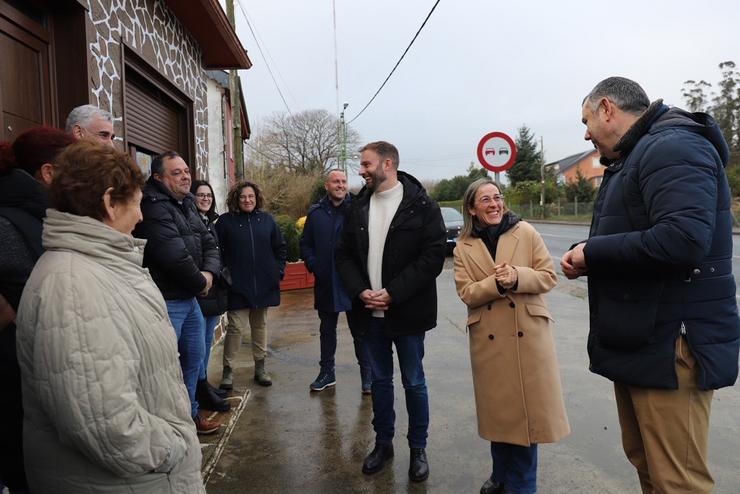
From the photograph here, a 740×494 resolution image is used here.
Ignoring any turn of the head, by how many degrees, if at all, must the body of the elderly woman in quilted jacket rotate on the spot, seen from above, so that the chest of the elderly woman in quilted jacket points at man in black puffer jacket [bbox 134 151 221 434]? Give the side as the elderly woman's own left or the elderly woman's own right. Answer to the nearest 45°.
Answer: approximately 90° to the elderly woman's own left

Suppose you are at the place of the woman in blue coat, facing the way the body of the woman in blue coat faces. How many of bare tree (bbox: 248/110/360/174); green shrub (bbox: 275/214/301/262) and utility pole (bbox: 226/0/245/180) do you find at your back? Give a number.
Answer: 3

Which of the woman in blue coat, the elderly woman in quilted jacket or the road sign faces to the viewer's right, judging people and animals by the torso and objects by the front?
the elderly woman in quilted jacket

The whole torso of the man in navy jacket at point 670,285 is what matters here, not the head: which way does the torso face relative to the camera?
to the viewer's left

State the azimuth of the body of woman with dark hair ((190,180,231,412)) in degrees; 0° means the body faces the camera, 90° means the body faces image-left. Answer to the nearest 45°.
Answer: approximately 315°

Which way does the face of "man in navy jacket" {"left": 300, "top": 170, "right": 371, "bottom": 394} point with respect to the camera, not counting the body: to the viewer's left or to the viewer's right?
to the viewer's right

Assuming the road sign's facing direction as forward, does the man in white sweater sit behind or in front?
in front

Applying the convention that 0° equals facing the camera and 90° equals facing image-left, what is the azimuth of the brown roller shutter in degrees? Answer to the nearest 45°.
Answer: approximately 315°

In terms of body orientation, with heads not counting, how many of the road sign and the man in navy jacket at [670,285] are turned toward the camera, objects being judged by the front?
1
